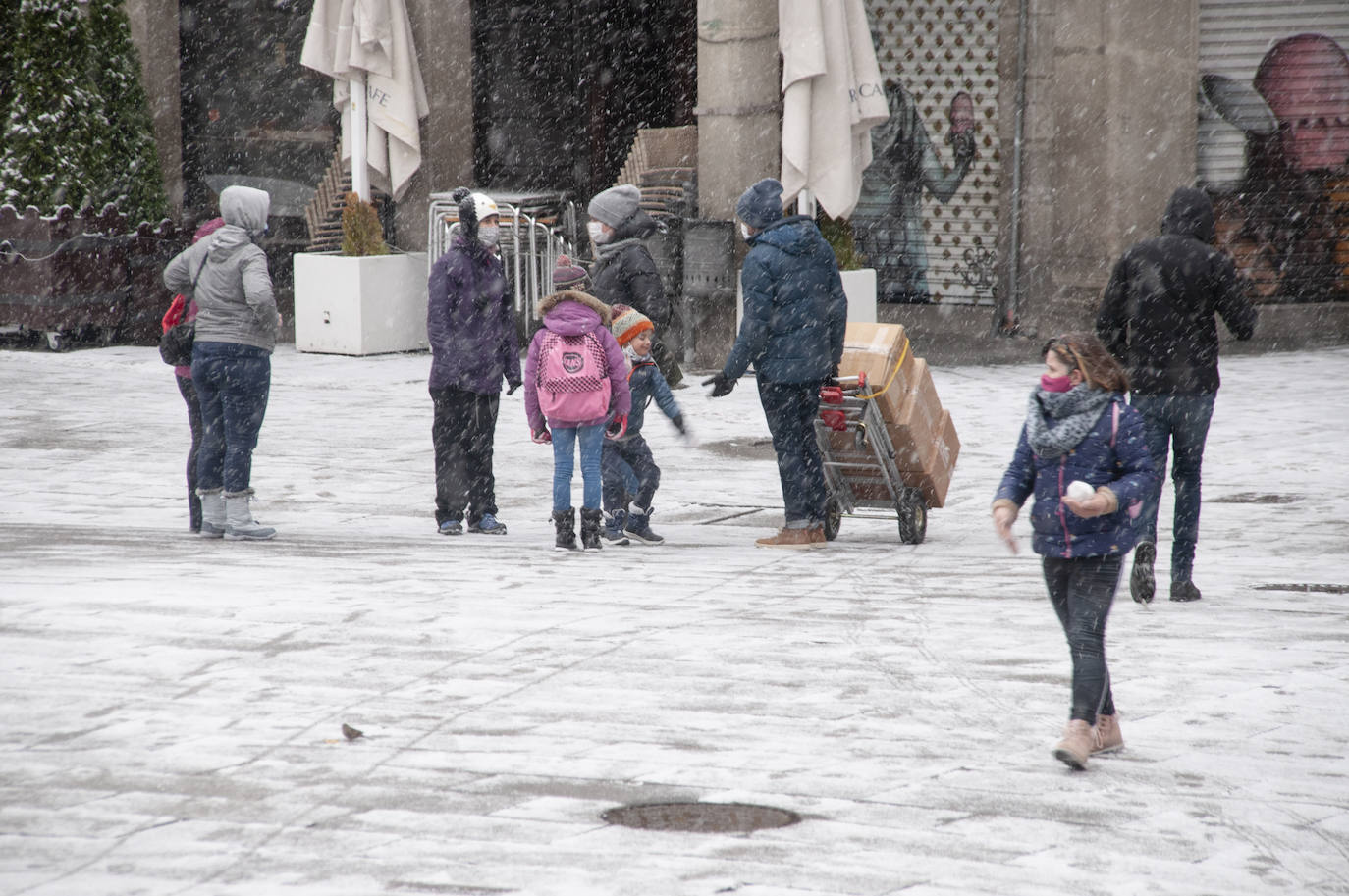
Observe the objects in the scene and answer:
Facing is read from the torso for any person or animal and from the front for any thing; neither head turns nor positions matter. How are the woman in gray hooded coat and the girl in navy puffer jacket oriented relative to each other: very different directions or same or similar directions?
very different directions

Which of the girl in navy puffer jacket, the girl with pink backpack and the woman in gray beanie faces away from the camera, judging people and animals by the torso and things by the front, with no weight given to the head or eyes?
the girl with pink backpack

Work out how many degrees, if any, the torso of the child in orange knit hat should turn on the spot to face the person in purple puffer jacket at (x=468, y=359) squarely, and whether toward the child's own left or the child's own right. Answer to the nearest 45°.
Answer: approximately 135° to the child's own right

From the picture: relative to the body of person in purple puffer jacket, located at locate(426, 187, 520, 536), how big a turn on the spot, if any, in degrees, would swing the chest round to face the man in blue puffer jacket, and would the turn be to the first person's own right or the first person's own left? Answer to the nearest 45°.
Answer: approximately 45° to the first person's own left

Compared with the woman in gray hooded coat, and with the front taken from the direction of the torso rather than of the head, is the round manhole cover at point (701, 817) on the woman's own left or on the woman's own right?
on the woman's own right

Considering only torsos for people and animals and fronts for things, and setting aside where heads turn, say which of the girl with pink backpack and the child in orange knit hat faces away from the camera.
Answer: the girl with pink backpack

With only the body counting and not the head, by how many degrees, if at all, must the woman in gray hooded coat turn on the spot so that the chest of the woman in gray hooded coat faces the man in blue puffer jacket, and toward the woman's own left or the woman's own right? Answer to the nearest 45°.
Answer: approximately 45° to the woman's own right

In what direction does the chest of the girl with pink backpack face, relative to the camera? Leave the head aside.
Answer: away from the camera

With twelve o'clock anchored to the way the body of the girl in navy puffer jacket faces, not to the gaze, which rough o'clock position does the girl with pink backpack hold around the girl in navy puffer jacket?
The girl with pink backpack is roughly at 3 o'clock from the girl in navy puffer jacket.
